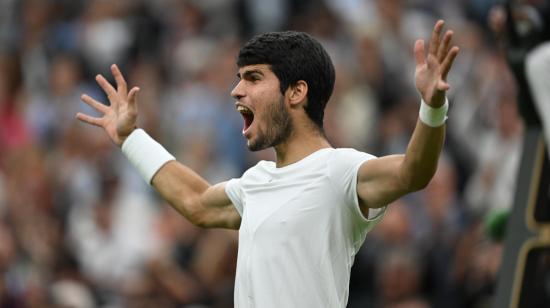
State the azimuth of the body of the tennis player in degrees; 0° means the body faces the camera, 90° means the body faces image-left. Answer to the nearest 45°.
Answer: approximately 45°

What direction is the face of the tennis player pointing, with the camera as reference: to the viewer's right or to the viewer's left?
to the viewer's left
